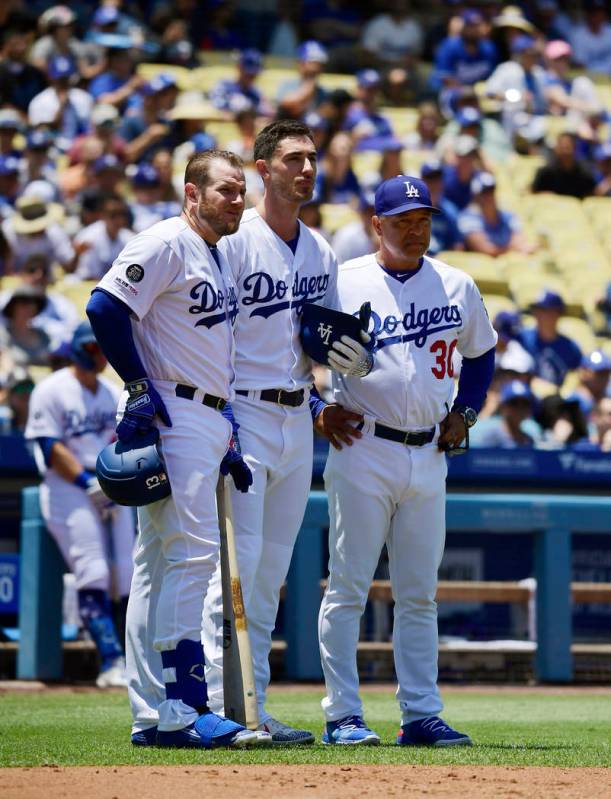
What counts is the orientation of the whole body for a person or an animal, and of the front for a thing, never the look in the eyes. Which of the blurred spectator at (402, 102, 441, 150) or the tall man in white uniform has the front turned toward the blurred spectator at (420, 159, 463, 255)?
the blurred spectator at (402, 102, 441, 150)

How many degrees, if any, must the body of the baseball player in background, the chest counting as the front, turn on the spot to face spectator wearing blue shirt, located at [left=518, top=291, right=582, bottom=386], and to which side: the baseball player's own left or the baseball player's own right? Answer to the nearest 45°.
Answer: approximately 90° to the baseball player's own left

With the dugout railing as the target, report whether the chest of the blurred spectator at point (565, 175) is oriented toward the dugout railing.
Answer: yes

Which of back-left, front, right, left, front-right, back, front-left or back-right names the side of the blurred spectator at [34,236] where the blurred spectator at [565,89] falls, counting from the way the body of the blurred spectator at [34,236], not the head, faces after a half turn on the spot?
front-right

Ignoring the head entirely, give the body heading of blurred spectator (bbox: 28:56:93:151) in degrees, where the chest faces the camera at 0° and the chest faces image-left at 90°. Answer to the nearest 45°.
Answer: approximately 0°
